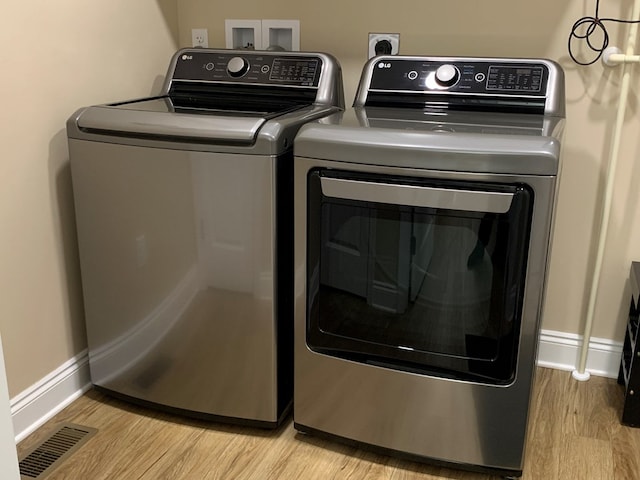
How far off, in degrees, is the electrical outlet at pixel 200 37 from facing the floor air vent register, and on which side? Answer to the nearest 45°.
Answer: approximately 45° to its right

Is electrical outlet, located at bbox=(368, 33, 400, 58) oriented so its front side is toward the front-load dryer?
yes

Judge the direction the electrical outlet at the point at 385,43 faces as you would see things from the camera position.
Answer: facing the viewer

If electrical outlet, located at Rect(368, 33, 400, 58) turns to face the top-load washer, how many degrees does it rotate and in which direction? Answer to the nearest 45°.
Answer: approximately 45° to its right

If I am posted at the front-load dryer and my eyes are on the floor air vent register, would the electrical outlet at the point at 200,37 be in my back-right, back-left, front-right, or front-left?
front-right

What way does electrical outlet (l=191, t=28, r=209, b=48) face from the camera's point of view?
toward the camera

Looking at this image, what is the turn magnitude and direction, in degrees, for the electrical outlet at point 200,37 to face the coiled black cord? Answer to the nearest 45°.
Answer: approximately 45° to its left

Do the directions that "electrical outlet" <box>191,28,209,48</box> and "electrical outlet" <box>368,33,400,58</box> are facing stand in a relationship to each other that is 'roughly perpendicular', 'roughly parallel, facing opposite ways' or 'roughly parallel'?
roughly parallel

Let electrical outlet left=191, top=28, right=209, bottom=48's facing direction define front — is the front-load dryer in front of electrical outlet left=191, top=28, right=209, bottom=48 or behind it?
in front

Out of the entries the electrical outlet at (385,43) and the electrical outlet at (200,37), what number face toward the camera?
2
